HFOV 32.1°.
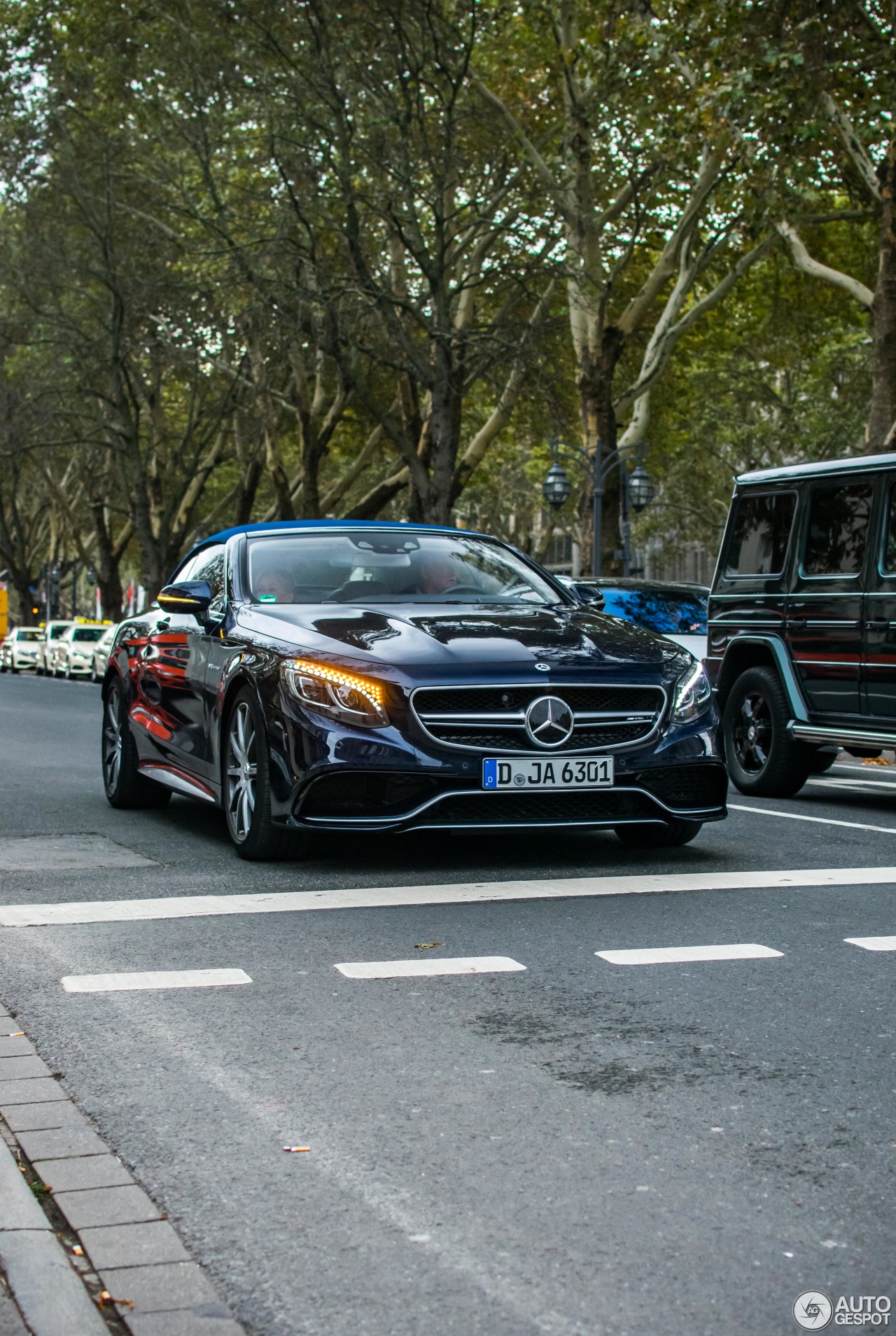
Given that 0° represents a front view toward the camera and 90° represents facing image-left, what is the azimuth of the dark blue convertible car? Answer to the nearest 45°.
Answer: approximately 315°

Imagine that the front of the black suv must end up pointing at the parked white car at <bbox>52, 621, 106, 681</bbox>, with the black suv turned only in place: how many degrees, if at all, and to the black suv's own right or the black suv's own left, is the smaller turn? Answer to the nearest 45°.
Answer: approximately 180°

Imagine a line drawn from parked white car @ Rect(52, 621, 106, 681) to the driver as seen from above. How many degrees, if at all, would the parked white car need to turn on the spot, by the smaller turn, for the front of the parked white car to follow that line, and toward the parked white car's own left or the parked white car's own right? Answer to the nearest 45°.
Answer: approximately 45° to the parked white car's own right

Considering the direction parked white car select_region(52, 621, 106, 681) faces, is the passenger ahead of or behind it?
ahead

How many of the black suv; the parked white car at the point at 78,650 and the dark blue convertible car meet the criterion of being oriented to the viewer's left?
0

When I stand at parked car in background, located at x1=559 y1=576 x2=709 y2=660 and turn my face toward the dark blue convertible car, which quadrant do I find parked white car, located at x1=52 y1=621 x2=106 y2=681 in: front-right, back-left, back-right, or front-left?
back-right

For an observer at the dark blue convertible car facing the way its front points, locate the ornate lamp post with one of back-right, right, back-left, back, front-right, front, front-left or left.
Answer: back-left

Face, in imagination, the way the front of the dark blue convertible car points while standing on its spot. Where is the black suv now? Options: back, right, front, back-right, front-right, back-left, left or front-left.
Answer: left

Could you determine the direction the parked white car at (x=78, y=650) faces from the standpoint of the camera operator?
facing the viewer and to the right of the viewer
